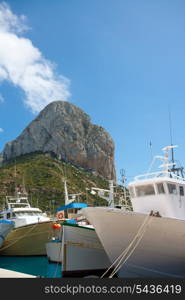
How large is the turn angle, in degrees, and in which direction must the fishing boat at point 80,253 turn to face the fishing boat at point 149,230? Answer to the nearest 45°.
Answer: approximately 90° to its left

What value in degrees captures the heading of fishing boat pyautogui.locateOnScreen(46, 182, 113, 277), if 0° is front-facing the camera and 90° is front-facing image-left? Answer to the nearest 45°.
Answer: approximately 45°

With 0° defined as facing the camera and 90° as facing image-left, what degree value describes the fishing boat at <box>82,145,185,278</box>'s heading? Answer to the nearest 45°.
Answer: approximately 45°

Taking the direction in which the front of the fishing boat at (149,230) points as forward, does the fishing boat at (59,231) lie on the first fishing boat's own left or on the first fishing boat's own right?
on the first fishing boat's own right

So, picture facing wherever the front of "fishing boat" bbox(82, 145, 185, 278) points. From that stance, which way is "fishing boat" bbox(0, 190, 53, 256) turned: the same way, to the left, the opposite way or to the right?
to the left

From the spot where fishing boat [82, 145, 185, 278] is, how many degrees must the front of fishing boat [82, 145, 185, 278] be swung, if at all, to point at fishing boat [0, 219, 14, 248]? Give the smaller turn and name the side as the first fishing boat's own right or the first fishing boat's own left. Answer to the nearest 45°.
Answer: approximately 90° to the first fishing boat's own right
